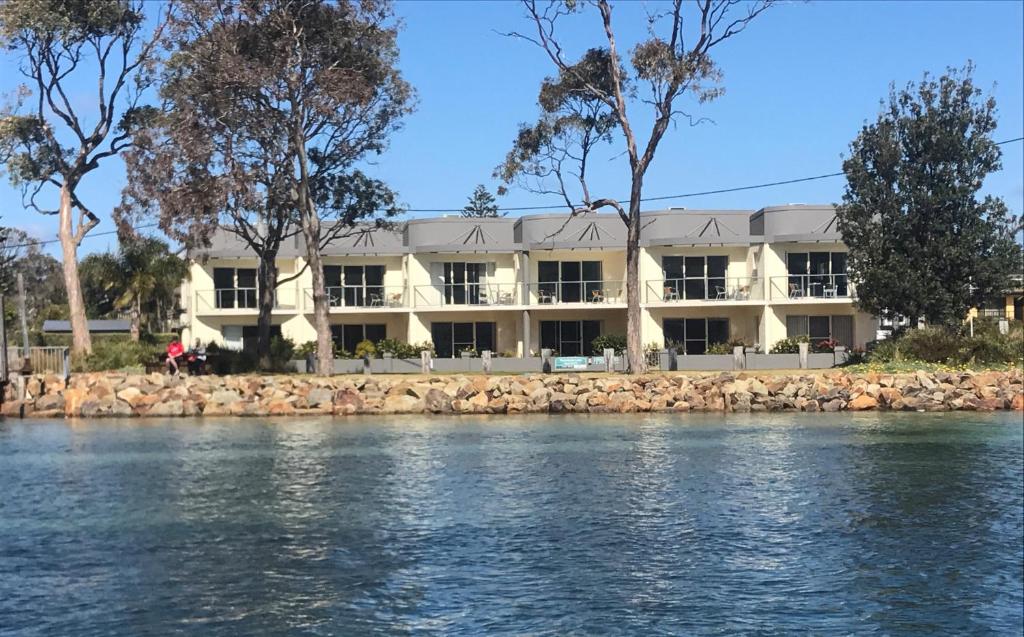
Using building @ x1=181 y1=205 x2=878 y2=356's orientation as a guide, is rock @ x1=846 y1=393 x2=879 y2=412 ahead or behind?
ahead

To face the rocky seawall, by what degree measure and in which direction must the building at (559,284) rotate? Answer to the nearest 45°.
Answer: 0° — it already faces it

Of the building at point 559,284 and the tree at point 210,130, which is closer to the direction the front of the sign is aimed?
the tree

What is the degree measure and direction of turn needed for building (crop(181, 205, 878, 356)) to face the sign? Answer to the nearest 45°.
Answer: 0° — it already faces it

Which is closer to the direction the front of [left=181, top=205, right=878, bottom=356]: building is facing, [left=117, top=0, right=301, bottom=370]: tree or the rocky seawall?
the rocky seawall

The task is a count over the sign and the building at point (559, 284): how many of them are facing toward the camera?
2

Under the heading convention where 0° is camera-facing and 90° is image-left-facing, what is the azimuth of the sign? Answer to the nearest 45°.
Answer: approximately 0°

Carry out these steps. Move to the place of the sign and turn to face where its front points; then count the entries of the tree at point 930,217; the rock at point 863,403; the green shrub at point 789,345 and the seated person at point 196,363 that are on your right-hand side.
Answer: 1

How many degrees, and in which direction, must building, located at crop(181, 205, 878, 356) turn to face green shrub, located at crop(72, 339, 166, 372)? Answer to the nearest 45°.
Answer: approximately 45° to its right

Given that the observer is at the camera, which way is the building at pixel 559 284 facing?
facing the viewer

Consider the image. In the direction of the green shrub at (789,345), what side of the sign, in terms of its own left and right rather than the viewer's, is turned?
left

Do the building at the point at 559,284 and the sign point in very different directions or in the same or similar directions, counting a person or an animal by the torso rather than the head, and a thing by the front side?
same or similar directions

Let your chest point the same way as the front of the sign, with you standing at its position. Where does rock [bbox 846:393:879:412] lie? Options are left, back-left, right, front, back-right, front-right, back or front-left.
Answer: front-left

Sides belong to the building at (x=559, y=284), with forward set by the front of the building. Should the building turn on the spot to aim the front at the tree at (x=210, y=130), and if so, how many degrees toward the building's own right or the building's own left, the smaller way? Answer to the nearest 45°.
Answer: approximately 45° to the building's own right
